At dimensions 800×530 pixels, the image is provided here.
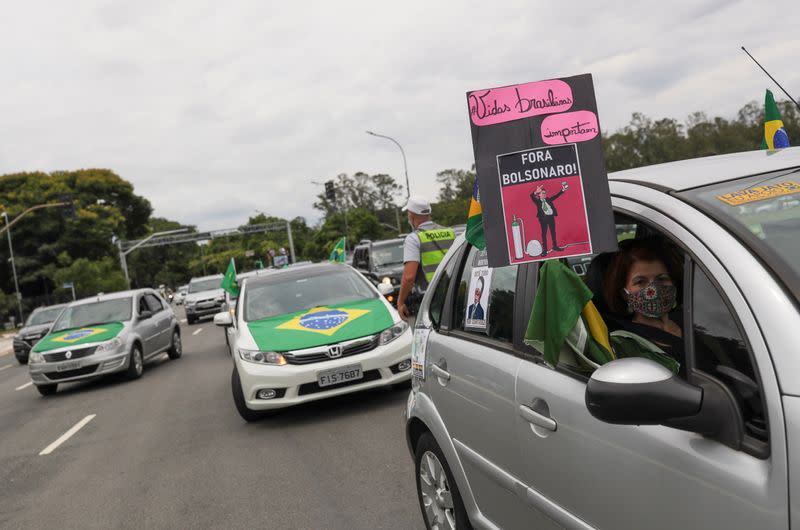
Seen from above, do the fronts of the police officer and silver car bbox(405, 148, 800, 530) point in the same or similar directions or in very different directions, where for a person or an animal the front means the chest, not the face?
very different directions

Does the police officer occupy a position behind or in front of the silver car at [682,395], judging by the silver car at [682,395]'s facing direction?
behind

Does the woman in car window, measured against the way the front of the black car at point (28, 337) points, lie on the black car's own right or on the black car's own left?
on the black car's own left

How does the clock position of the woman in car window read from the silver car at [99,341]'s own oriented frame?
The woman in car window is roughly at 10 o'clock from the silver car.

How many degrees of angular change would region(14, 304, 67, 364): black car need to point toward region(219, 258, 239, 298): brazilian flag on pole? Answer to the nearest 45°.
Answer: approximately 90° to its left

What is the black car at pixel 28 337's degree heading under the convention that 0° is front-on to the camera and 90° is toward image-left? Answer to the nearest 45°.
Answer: approximately 45°

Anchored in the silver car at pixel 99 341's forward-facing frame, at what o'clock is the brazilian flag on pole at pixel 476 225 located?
The brazilian flag on pole is roughly at 10 o'clock from the silver car.

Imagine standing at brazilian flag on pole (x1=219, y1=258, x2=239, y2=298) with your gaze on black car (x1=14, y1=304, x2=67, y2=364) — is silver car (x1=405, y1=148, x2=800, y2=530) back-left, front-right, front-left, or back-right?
back-left

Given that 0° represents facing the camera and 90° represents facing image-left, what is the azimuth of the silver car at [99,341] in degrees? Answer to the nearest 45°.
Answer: approximately 45°

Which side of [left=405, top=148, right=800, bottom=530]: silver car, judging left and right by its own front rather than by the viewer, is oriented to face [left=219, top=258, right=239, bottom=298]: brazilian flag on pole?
back
